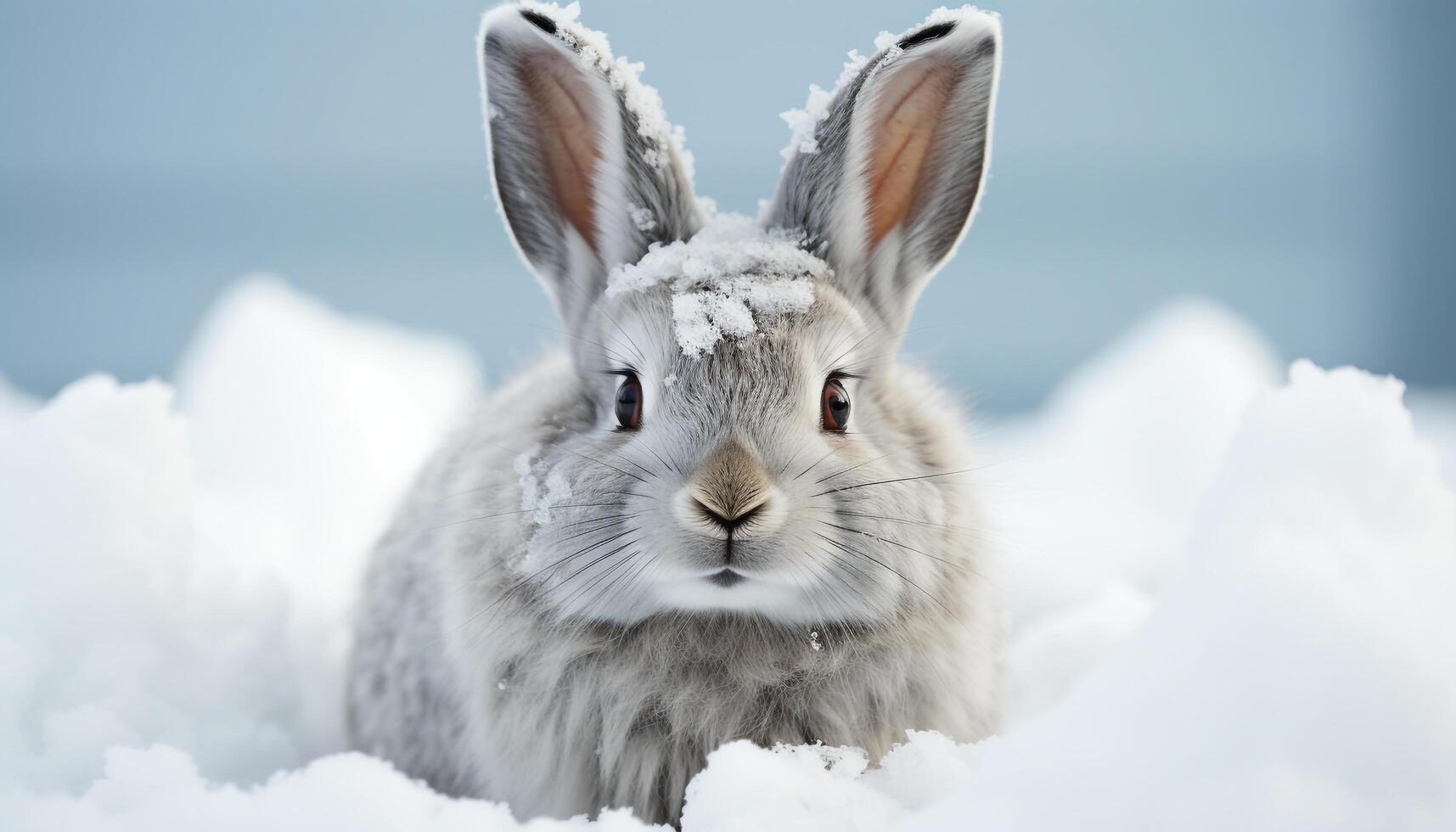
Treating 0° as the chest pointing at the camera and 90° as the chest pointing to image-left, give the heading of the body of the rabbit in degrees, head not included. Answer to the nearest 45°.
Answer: approximately 0°
